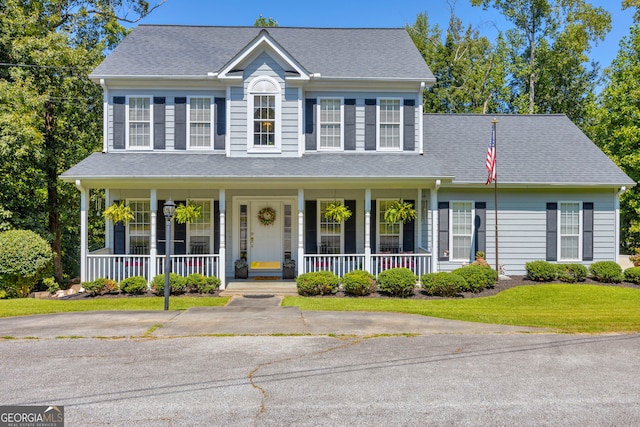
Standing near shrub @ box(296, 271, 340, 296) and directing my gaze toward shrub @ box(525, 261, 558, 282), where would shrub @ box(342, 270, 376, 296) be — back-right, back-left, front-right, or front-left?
front-right

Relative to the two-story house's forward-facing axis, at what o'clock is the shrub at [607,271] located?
The shrub is roughly at 9 o'clock from the two-story house.

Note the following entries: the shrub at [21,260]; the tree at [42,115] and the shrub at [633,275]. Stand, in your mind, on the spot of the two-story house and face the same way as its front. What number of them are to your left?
1

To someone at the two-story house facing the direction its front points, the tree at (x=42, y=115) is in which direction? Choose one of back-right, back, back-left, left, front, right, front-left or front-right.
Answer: right

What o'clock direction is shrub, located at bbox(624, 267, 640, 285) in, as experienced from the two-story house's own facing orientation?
The shrub is roughly at 9 o'clock from the two-story house.

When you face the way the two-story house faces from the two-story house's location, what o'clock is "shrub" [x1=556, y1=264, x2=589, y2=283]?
The shrub is roughly at 9 o'clock from the two-story house.

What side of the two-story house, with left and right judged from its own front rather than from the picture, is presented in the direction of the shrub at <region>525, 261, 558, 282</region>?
left

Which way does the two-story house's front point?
toward the camera
